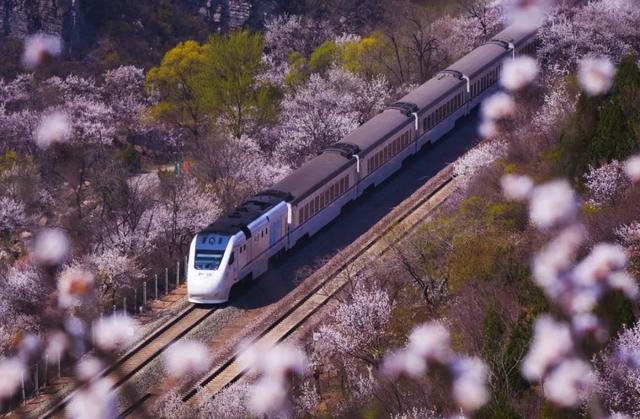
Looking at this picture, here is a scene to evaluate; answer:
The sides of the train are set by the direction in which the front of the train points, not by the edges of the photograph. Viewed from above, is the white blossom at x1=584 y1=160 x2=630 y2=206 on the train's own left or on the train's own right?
on the train's own left

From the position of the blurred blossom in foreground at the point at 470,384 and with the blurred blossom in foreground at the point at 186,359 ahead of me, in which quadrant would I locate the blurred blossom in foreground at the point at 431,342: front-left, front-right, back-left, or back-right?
front-right

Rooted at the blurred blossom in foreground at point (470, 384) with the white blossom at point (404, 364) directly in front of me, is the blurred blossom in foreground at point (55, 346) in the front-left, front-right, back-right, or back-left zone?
front-left

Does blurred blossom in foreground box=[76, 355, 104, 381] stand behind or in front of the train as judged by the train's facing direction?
in front

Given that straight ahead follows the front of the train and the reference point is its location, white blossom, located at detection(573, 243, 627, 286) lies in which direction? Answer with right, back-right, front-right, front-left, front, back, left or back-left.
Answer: left

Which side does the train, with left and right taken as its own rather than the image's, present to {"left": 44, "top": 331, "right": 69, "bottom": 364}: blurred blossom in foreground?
front

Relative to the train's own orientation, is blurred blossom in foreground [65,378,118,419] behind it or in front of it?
in front

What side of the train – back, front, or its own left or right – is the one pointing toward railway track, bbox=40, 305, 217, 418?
front

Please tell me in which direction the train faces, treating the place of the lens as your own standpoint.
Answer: facing the viewer and to the left of the viewer
